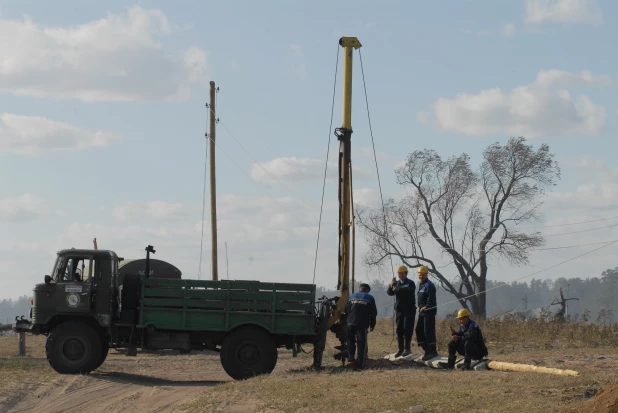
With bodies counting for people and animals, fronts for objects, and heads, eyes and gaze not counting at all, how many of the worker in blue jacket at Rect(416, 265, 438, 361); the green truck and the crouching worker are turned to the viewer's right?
0

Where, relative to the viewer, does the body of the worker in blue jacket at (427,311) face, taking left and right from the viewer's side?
facing the viewer and to the left of the viewer

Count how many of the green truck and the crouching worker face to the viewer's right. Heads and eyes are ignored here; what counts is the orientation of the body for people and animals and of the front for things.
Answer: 0

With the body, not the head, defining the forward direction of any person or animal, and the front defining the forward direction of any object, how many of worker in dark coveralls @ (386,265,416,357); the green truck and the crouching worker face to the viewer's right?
0

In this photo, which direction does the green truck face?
to the viewer's left

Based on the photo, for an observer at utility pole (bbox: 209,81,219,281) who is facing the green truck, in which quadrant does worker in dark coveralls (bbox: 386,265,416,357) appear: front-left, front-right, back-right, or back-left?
front-left

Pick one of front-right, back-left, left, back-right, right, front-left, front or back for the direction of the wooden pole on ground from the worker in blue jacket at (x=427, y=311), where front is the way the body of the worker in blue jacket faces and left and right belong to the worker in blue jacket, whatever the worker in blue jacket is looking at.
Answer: left

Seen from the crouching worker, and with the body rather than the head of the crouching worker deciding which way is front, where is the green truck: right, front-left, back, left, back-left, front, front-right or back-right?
front-right

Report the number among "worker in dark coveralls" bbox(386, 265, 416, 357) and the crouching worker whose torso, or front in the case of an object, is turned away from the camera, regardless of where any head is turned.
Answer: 0

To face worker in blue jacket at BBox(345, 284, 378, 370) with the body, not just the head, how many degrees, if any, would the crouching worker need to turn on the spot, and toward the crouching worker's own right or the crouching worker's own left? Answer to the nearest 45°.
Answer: approximately 45° to the crouching worker's own right

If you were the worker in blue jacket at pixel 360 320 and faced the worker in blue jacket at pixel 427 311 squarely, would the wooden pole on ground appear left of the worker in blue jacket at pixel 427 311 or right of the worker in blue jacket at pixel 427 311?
right

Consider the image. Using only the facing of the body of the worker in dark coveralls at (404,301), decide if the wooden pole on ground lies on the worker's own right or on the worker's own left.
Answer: on the worker's own left
